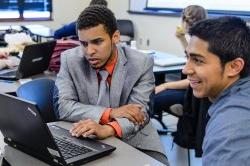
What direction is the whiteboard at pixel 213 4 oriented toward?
toward the camera

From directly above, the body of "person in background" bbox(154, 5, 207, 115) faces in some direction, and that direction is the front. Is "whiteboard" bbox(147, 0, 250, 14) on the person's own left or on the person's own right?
on the person's own right

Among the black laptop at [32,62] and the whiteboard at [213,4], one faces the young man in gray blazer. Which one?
the whiteboard

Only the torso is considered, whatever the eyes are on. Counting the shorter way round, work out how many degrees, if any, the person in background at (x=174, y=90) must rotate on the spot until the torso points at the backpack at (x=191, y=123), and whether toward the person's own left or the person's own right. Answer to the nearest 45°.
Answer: approximately 90° to the person's own left

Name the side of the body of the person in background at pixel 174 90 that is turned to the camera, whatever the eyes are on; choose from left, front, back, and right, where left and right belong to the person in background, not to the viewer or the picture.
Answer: left

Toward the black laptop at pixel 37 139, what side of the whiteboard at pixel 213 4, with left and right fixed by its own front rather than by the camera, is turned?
front

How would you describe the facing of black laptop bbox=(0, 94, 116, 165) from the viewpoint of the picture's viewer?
facing away from the viewer and to the right of the viewer

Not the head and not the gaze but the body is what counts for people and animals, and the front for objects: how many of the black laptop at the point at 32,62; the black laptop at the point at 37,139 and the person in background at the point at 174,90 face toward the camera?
0

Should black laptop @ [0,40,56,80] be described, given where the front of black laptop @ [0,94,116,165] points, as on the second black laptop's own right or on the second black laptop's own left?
on the second black laptop's own left

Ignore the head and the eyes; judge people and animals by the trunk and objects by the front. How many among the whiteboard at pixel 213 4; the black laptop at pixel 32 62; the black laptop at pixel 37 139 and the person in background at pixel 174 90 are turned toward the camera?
1

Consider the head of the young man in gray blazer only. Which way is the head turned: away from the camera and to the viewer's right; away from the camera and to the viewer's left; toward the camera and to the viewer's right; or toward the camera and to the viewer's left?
toward the camera and to the viewer's left

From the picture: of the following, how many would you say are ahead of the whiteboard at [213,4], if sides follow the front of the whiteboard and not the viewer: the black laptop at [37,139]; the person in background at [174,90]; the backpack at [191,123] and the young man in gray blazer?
4

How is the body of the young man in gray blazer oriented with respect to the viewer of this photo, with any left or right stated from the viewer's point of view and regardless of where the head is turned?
facing the viewer and to the left of the viewer

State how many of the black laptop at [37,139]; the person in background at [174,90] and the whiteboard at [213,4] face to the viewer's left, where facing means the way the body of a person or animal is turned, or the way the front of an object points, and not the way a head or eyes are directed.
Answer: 1

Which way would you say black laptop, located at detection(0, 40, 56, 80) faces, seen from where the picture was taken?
facing away from the viewer and to the left of the viewer
